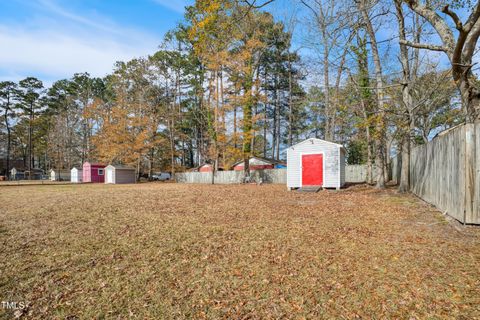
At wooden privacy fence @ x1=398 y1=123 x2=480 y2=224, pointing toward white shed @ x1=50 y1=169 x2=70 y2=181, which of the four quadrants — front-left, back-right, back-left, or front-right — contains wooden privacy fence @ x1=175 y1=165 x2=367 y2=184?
front-right

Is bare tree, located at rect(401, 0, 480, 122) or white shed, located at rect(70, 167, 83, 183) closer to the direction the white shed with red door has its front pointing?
the bare tree

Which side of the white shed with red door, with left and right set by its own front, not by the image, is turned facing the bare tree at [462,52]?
front

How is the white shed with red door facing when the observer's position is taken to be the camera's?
facing the viewer

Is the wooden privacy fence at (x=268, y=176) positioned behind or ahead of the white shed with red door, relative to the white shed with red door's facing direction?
behind
